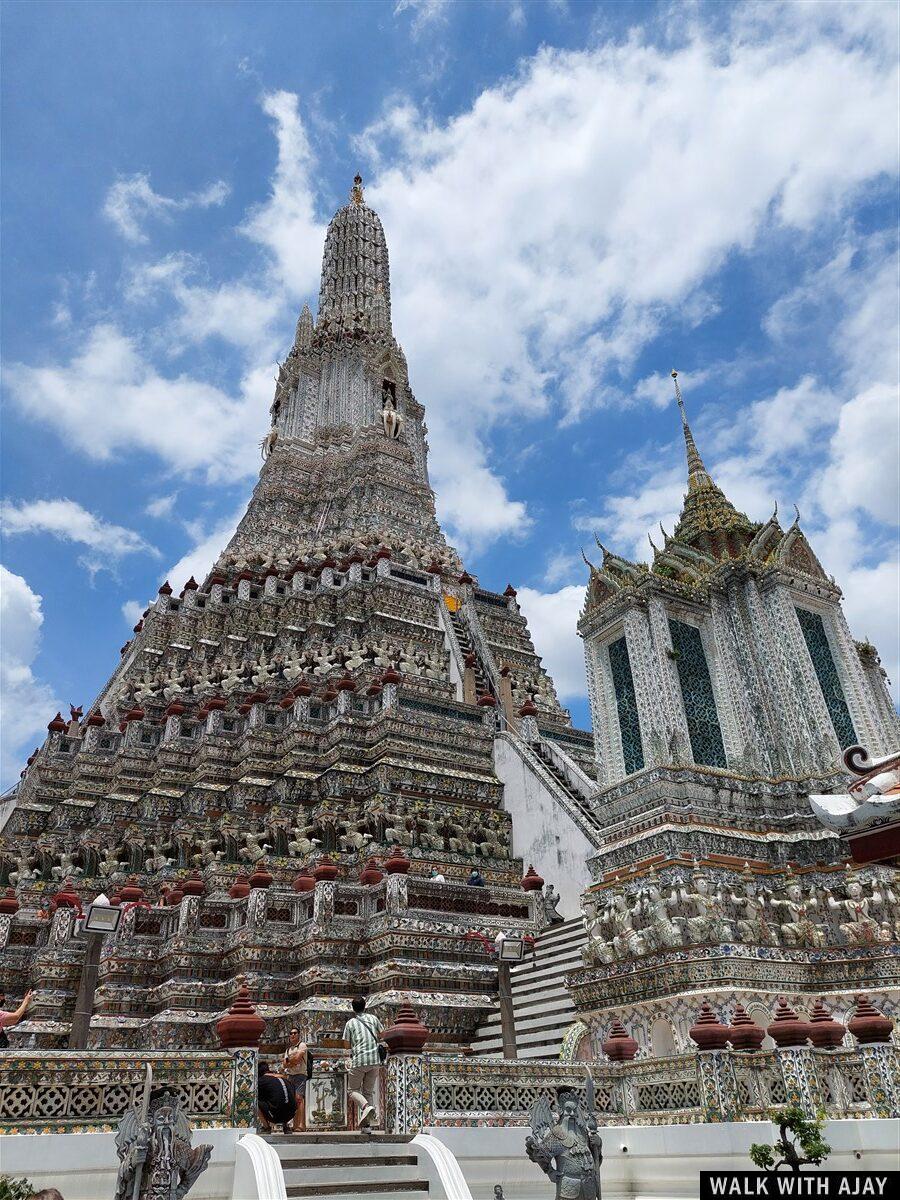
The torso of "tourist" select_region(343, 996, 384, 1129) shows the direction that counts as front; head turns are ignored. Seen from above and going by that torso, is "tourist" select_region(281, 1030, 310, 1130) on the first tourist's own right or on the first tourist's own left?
on the first tourist's own left

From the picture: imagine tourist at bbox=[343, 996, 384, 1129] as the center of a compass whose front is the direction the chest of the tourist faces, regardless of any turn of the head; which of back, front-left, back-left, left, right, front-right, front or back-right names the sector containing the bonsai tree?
back-right

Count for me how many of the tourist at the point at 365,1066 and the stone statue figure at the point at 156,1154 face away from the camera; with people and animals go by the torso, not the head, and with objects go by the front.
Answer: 1

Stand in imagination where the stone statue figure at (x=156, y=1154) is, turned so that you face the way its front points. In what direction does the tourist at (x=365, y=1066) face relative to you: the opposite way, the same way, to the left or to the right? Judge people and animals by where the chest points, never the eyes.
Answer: the opposite way

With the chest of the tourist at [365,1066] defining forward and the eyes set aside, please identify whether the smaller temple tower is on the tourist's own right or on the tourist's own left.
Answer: on the tourist's own right

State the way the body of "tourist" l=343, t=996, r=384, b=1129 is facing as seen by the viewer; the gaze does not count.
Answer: away from the camera

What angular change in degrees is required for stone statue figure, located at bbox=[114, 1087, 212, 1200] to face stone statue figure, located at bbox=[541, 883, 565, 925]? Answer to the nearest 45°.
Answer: approximately 135° to its left

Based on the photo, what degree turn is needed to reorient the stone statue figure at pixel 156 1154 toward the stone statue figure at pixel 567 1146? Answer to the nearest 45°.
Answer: approximately 90° to its left

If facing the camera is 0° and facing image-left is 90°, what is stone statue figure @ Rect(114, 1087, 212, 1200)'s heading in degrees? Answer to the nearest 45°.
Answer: approximately 0°

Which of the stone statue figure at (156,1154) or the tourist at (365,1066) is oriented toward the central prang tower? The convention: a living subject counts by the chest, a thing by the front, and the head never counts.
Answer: the tourist
